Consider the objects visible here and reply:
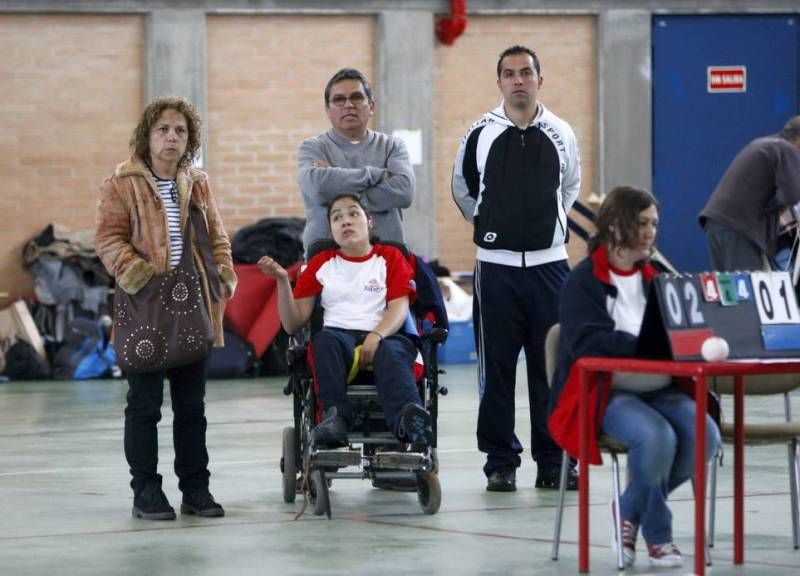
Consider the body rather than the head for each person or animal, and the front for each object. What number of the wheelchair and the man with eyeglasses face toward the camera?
2

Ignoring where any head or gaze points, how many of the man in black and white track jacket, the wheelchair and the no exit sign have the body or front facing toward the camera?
3

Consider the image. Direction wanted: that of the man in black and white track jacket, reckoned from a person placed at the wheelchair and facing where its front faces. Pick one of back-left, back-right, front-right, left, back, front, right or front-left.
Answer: back-left

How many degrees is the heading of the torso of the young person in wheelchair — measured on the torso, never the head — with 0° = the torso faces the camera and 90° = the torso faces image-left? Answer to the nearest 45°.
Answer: approximately 0°
